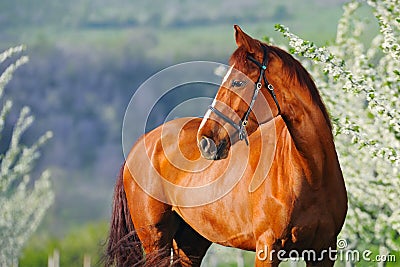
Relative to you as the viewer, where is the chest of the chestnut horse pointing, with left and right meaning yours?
facing the viewer and to the right of the viewer

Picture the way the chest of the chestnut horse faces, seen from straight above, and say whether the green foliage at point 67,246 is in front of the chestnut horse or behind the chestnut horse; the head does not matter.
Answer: behind

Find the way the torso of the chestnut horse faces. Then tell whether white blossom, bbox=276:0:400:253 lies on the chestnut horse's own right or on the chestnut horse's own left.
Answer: on the chestnut horse's own left
